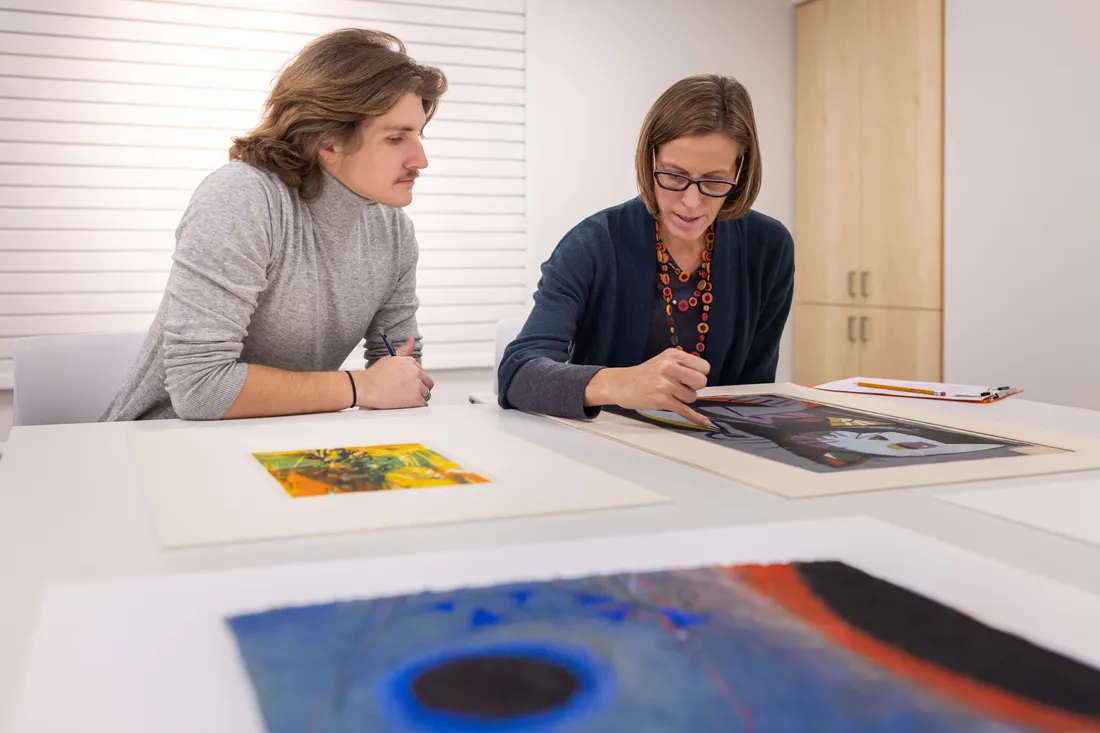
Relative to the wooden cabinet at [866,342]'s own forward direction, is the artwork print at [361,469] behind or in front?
in front

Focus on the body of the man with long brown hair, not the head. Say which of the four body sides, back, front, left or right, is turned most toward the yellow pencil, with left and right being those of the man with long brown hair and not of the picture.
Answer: front

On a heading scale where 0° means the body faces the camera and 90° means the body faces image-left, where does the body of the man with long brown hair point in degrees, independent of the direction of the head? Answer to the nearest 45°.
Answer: approximately 315°

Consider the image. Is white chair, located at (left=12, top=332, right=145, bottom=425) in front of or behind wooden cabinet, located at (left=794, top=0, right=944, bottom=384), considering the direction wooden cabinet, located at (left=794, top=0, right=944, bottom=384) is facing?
in front

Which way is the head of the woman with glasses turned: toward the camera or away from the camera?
toward the camera

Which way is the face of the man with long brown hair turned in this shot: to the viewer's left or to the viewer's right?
to the viewer's right

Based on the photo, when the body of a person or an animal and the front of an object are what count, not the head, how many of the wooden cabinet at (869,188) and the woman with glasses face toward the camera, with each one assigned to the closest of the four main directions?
2

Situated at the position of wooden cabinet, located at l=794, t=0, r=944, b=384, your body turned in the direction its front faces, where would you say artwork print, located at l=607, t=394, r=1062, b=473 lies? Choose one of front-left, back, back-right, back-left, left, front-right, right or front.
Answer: front

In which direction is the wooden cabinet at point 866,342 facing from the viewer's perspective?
toward the camera

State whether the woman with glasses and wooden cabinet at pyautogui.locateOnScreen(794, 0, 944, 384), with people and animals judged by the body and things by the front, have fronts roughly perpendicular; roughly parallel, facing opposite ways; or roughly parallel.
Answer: roughly parallel

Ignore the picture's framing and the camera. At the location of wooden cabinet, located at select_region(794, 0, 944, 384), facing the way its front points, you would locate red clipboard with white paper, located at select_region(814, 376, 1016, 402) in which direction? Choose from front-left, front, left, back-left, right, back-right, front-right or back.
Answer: front

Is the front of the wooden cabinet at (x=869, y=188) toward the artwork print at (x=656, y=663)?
yes

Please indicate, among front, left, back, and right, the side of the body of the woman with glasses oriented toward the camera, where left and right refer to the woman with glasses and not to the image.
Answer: front

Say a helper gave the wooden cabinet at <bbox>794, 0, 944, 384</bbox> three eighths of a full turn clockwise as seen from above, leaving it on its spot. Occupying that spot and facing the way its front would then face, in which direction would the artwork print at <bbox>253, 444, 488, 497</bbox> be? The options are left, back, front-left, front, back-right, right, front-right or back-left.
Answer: back-left

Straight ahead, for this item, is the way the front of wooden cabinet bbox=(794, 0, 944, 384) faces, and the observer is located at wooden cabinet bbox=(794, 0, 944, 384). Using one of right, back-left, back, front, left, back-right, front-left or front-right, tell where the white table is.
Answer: front
